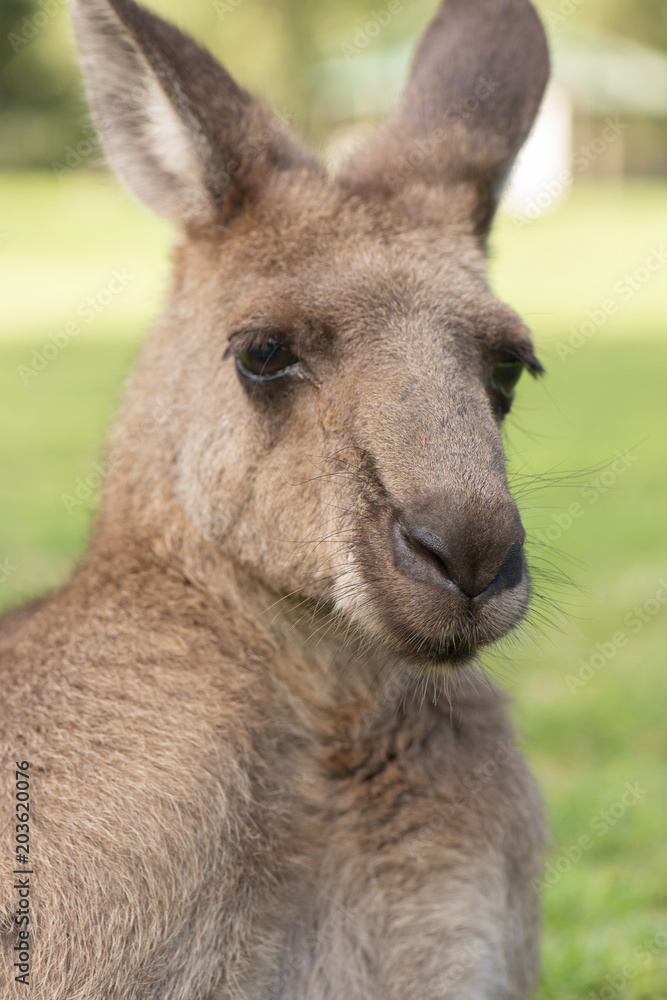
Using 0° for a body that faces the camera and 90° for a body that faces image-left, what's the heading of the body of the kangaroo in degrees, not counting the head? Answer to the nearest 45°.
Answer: approximately 315°
